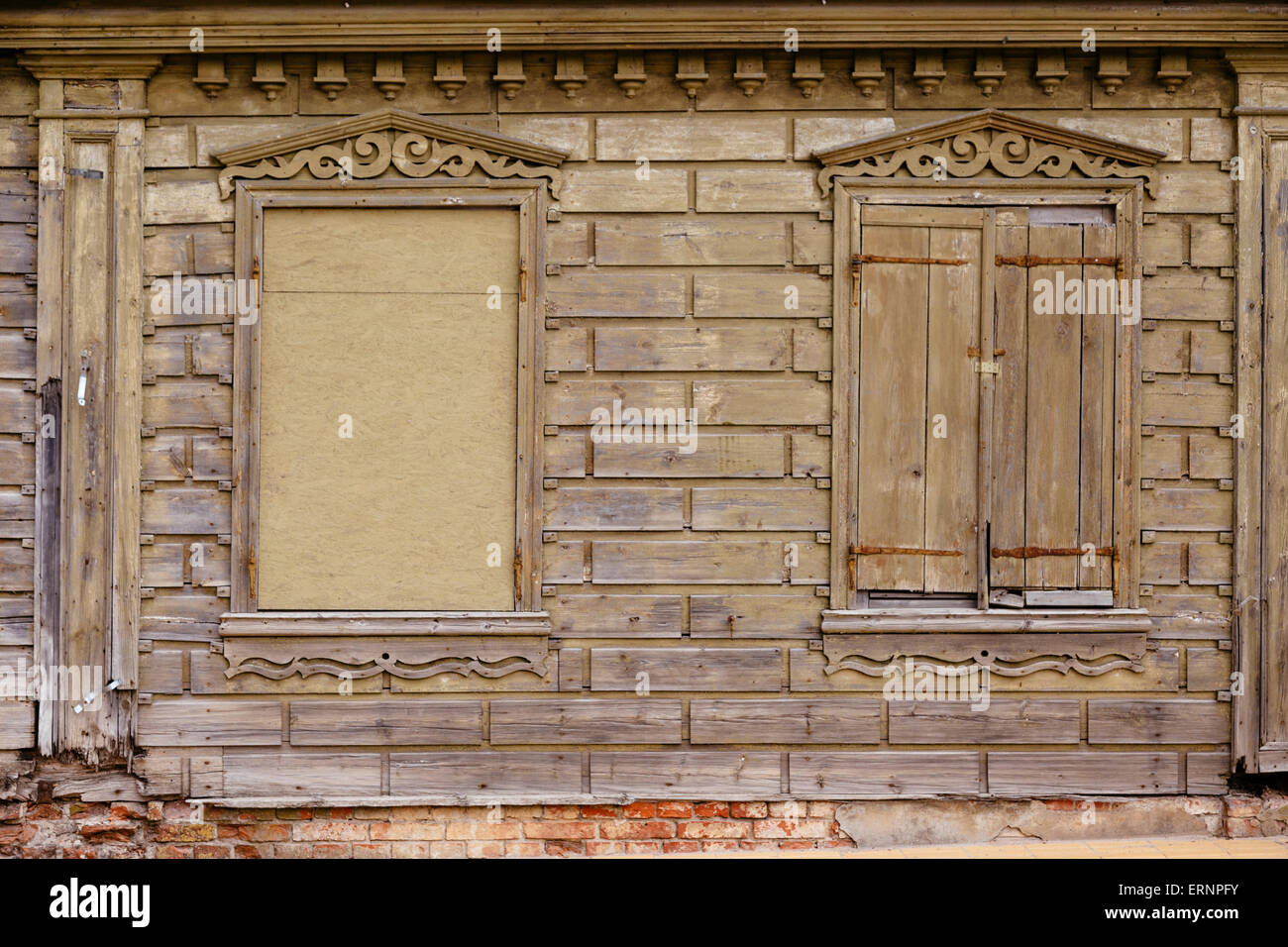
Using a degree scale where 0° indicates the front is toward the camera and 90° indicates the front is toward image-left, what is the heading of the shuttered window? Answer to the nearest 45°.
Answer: approximately 0°
